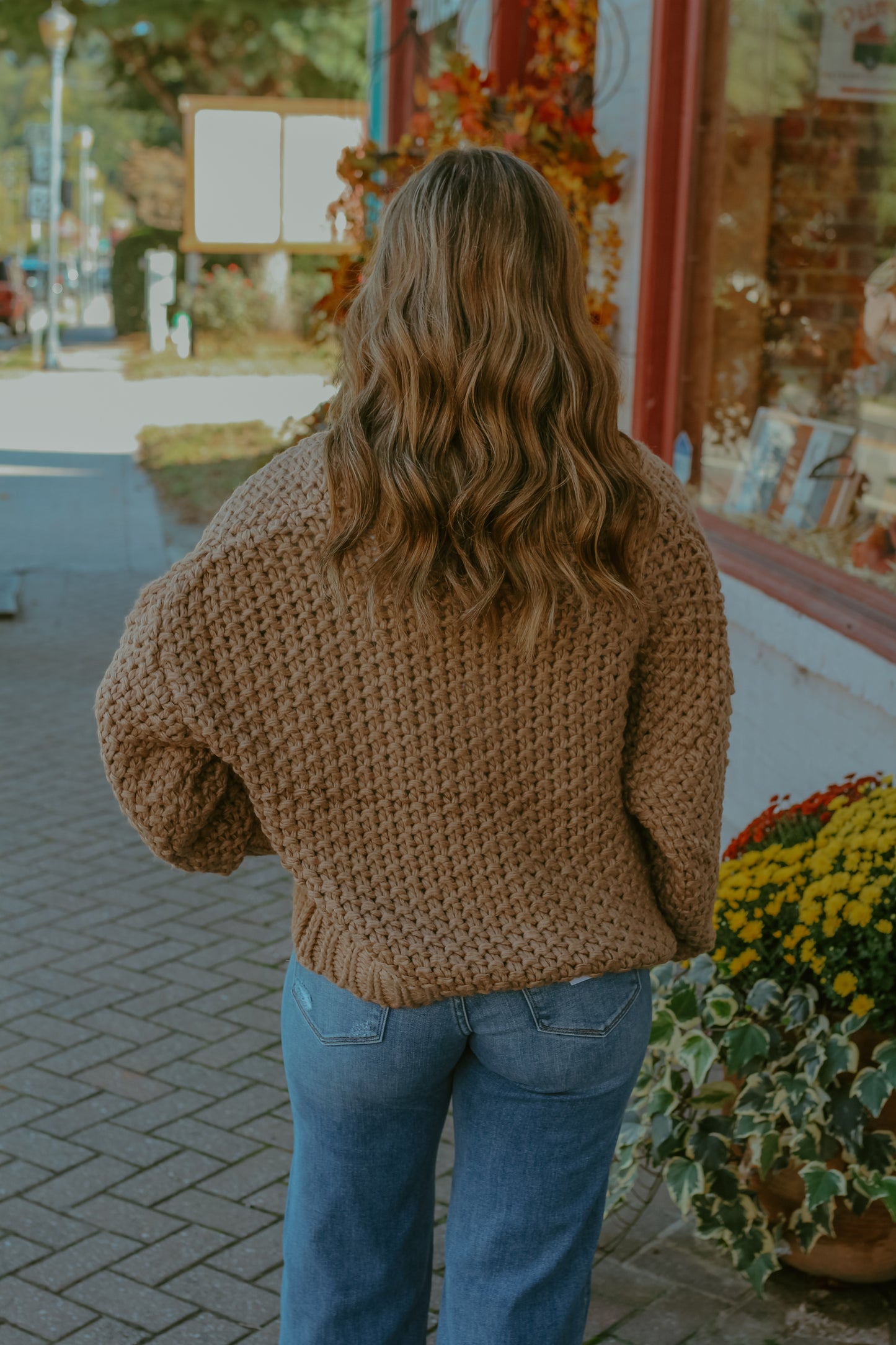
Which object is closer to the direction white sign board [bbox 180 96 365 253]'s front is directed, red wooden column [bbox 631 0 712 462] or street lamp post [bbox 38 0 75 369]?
the red wooden column

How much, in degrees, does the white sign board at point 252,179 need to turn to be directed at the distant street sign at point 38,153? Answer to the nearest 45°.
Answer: approximately 180°

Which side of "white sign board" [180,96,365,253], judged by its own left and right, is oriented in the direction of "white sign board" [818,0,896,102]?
front

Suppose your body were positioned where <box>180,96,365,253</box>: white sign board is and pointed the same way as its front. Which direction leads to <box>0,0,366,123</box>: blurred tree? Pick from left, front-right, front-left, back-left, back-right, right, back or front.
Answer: back

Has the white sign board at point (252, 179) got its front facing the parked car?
no

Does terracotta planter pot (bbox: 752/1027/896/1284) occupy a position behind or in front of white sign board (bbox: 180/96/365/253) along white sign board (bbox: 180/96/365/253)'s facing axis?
in front

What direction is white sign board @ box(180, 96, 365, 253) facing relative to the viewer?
toward the camera

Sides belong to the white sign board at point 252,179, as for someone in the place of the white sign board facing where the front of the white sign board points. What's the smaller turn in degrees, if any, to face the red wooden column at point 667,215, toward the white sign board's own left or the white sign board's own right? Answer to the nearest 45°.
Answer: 0° — it already faces it

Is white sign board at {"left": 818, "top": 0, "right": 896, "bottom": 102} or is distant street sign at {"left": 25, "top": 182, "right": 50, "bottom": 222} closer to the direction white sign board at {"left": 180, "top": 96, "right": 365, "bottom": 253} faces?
the white sign board

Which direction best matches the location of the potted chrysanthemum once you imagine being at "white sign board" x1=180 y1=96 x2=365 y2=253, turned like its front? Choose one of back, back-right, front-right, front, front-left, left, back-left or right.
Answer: front

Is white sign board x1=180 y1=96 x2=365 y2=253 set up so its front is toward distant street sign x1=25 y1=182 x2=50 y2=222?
no
